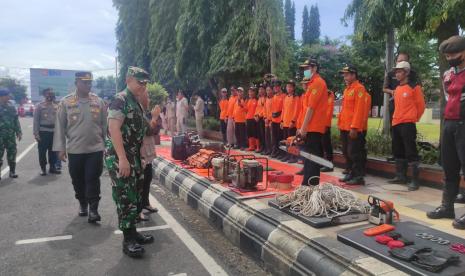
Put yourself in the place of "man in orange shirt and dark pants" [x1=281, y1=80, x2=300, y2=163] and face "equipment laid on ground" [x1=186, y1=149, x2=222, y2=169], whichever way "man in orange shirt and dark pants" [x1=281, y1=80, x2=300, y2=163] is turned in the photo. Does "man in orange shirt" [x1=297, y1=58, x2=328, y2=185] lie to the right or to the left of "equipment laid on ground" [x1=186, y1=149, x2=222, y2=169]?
left

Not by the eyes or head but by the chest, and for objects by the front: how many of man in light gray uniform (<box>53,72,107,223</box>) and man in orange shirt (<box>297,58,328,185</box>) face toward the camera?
1

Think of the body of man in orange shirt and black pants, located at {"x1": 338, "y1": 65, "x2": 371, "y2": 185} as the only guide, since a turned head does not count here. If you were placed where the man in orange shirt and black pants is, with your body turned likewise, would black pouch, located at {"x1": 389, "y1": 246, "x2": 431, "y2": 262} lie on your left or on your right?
on your left

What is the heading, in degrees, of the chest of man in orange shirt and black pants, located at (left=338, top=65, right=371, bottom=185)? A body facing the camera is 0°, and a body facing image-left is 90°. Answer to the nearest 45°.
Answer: approximately 45°

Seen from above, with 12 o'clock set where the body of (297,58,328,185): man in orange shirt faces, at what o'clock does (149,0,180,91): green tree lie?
The green tree is roughly at 2 o'clock from the man in orange shirt.

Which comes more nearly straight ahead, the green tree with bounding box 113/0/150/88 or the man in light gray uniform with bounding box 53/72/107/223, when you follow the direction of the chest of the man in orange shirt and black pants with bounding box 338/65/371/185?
the man in light gray uniform

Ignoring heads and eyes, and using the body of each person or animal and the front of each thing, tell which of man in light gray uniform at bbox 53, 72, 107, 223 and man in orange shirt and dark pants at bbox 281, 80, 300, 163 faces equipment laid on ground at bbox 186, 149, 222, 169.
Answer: the man in orange shirt and dark pants

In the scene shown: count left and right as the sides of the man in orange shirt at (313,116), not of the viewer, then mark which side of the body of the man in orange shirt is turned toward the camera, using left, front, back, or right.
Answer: left

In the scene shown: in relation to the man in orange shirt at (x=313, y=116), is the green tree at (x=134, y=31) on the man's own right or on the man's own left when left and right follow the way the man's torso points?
on the man's own right
